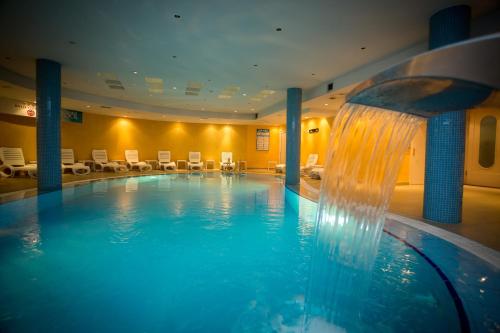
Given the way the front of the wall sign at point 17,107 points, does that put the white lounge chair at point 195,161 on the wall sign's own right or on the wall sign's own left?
on the wall sign's own left

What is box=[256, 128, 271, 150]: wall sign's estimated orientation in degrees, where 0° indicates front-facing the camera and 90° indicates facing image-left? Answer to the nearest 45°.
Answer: approximately 0°

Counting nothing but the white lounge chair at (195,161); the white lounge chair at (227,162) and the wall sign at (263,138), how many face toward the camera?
3

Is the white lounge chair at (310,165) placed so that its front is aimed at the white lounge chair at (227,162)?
no

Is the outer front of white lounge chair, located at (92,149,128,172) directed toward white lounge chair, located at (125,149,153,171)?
no

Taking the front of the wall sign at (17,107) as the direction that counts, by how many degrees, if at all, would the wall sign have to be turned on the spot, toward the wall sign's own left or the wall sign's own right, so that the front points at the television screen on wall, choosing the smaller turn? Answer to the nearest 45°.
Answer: approximately 90° to the wall sign's own left

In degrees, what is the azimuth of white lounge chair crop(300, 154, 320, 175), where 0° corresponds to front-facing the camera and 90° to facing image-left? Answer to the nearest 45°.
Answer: approximately 45°

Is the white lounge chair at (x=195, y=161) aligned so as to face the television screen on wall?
no

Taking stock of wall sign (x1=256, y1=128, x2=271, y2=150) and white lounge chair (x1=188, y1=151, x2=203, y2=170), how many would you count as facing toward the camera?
2

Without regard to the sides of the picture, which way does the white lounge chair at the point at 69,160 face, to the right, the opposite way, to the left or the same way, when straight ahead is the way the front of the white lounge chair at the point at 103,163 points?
the same way

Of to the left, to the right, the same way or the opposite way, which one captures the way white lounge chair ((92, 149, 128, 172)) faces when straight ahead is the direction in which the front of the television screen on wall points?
the same way

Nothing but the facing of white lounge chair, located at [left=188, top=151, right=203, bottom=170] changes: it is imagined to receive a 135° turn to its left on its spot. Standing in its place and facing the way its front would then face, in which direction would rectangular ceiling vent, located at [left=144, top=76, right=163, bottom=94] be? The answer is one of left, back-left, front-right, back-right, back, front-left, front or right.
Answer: back-right

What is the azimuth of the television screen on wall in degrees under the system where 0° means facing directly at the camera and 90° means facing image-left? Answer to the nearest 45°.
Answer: approximately 315°

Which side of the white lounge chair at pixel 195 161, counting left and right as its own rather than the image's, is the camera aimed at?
front

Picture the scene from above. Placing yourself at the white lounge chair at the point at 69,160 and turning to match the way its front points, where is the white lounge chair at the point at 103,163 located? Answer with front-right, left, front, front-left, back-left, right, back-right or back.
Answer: left

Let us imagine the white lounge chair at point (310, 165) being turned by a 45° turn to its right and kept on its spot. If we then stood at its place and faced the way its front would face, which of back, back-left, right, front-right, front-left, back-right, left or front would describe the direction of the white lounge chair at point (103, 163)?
front

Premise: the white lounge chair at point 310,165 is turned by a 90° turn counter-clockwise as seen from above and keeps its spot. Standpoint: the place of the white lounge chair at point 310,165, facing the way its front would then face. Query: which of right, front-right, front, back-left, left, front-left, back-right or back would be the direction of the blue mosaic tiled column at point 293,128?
front-right

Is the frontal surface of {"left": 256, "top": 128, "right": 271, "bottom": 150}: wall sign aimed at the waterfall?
yes

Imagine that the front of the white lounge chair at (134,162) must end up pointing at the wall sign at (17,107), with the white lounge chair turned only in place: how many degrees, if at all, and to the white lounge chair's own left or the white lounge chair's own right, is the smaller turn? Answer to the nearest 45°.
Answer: approximately 90° to the white lounge chair's own right

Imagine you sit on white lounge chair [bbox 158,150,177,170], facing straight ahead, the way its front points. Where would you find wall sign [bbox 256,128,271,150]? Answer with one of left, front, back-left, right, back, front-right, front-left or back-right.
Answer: front-left
